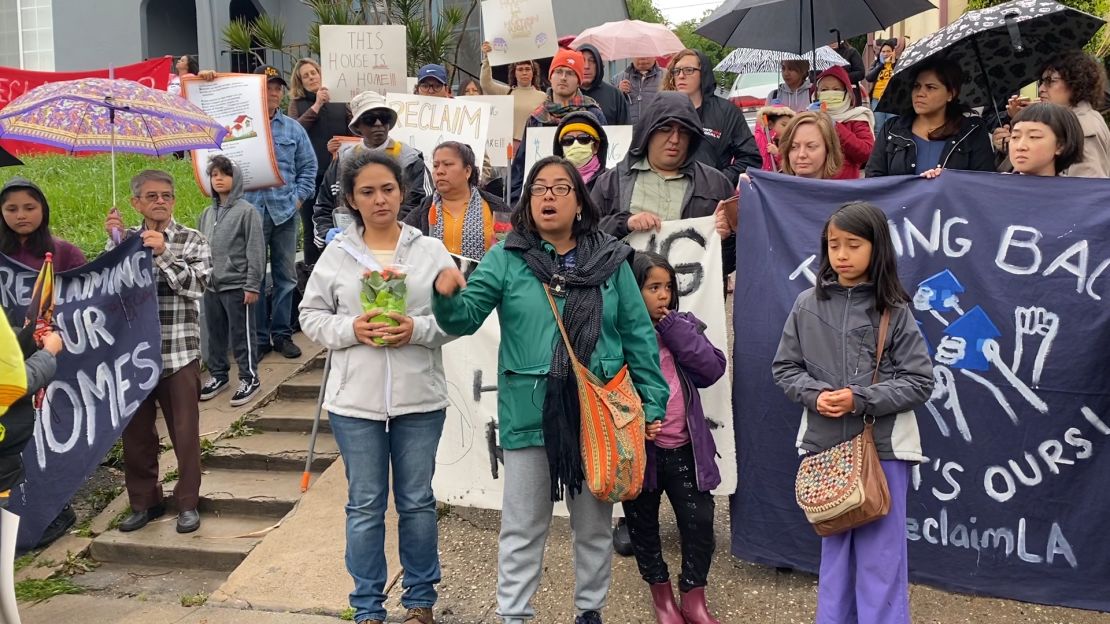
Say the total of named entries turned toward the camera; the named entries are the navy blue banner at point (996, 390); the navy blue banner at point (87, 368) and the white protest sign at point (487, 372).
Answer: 3

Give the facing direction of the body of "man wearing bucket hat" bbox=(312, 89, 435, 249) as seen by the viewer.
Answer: toward the camera

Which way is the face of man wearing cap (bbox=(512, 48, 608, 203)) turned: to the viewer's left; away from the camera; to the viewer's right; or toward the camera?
toward the camera

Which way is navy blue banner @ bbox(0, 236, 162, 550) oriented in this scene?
toward the camera

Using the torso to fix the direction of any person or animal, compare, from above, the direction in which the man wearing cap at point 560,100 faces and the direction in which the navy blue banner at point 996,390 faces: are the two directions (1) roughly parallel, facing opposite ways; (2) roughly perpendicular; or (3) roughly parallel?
roughly parallel

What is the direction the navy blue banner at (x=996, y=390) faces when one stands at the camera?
facing the viewer

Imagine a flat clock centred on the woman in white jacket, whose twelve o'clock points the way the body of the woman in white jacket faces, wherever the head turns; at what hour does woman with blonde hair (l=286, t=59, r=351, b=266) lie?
The woman with blonde hair is roughly at 6 o'clock from the woman in white jacket.

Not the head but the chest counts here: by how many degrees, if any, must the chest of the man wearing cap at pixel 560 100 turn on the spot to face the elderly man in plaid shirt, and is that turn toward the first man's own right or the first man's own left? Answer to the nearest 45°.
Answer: approximately 45° to the first man's own right

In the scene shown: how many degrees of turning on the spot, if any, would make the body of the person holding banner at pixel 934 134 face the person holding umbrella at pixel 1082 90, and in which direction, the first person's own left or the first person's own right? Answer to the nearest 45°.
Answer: approximately 135° to the first person's own left

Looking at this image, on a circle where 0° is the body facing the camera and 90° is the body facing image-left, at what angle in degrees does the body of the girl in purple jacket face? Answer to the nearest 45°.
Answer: approximately 45°

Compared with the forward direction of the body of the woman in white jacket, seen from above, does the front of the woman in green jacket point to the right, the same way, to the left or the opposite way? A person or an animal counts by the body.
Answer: the same way

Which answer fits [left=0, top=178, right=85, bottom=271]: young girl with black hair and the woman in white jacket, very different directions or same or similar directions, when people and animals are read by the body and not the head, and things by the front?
same or similar directions

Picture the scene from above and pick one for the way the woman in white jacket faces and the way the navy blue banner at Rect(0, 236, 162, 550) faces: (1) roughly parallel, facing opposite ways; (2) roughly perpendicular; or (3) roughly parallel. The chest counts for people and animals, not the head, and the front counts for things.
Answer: roughly parallel
